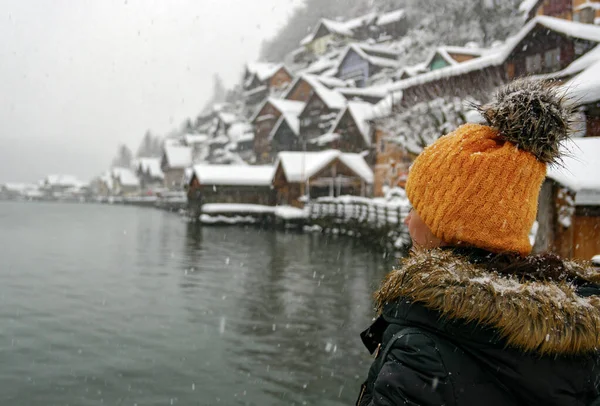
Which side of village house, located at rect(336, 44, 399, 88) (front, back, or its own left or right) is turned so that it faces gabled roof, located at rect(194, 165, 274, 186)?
front

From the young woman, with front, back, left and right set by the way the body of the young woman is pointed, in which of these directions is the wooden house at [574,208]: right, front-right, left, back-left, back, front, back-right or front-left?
front-right

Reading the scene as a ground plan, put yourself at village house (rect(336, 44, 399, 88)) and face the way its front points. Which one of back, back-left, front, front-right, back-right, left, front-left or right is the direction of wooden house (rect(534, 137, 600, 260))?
front-left

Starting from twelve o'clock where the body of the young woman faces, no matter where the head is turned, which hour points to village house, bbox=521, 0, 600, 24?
The village house is roughly at 2 o'clock from the young woman.

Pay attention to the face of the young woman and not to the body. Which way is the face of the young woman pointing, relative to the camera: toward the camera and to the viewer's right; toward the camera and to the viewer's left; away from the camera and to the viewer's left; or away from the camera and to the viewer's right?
away from the camera and to the viewer's left

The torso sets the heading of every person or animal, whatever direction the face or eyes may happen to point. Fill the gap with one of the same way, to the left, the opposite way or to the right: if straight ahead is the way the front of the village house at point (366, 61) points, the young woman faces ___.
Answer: to the right

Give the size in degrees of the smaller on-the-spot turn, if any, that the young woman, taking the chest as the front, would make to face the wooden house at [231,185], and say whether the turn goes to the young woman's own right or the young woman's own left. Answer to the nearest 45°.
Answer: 0° — they already face it

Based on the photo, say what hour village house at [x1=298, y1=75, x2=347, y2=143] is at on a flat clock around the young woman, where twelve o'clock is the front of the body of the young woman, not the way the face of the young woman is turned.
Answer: The village house is roughly at 1 o'clock from the young woman.

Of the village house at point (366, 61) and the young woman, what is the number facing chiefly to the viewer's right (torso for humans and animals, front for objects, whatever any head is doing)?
0

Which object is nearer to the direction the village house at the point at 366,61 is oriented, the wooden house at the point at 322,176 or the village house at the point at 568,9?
the wooden house

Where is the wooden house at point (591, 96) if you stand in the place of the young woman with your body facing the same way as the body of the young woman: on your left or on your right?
on your right

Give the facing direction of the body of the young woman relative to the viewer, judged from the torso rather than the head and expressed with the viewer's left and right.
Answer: facing away from the viewer and to the left of the viewer

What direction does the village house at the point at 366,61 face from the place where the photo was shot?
facing the viewer and to the left of the viewer

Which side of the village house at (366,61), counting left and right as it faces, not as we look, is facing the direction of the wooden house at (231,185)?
front

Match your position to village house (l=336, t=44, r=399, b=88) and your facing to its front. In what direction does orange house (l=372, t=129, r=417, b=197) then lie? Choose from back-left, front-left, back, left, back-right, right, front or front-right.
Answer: front-left
